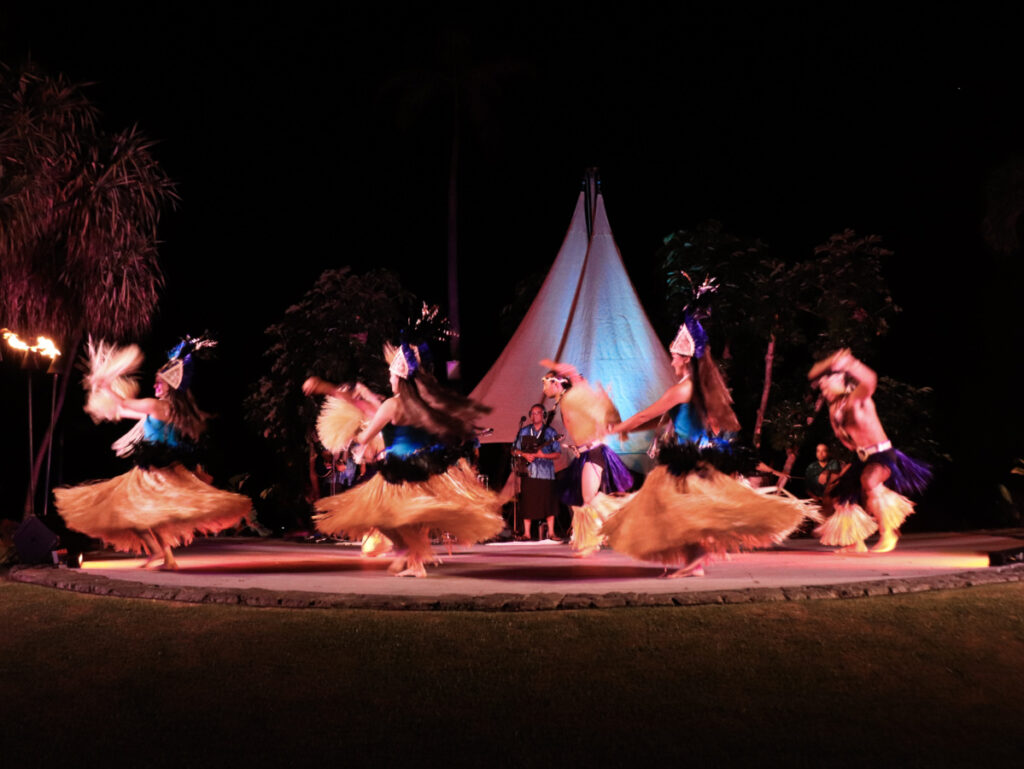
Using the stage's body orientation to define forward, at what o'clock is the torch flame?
The torch flame is roughly at 4 o'clock from the stage.

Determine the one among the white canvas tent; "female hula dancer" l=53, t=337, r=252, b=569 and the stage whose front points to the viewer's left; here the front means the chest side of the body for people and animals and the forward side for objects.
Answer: the female hula dancer

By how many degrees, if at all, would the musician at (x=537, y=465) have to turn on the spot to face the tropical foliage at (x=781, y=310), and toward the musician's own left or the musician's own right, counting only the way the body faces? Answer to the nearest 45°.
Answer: approximately 135° to the musician's own left

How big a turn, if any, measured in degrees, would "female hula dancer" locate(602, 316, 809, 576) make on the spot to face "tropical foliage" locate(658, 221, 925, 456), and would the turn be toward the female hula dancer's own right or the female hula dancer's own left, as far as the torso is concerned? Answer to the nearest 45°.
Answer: approximately 90° to the female hula dancer's own right

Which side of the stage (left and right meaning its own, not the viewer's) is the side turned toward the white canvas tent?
back

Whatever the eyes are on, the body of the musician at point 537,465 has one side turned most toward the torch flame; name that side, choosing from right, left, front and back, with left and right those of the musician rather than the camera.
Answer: right

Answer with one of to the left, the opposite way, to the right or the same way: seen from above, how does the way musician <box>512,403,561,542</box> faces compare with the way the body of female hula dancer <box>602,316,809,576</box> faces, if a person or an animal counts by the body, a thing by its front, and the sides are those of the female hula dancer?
to the left

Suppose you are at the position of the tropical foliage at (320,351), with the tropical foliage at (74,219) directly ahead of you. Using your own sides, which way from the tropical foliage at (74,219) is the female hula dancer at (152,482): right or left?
left

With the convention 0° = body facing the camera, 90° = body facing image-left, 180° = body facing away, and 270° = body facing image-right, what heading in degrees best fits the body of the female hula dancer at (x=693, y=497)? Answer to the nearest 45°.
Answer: approximately 90°

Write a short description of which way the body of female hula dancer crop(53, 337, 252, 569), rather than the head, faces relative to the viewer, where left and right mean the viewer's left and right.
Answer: facing to the left of the viewer
